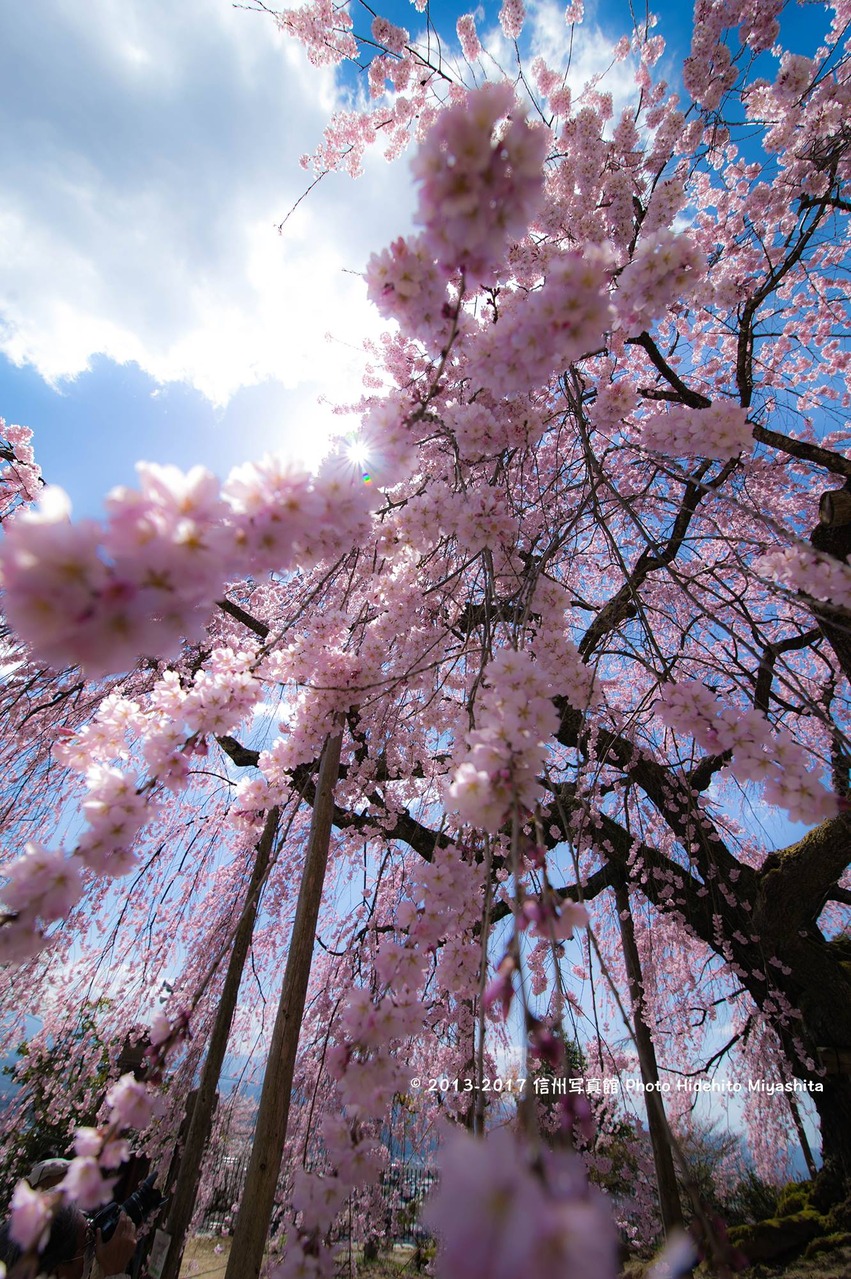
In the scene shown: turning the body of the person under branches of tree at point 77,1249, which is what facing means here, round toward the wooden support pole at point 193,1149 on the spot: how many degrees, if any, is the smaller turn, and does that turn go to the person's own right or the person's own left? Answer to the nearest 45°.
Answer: approximately 45° to the person's own left

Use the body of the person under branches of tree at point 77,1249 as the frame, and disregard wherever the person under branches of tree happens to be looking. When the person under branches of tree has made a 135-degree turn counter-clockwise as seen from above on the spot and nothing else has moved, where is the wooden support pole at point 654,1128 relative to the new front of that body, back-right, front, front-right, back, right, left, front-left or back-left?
back-right

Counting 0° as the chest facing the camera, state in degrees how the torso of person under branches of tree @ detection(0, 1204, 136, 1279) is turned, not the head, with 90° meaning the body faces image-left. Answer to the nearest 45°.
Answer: approximately 270°
